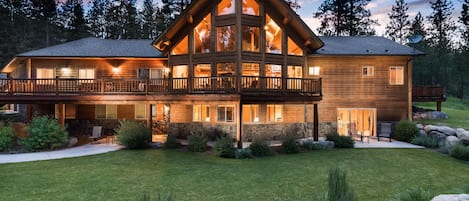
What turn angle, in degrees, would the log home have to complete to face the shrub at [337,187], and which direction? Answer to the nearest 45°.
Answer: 0° — it already faces it

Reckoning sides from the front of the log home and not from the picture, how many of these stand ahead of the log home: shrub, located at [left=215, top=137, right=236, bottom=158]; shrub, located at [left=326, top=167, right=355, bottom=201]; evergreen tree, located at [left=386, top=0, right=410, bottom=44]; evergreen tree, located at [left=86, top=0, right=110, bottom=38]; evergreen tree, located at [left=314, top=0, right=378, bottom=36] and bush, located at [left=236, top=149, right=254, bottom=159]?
3

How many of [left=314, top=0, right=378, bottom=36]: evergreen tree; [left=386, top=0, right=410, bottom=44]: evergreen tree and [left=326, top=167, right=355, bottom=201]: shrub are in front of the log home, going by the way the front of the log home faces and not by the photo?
1

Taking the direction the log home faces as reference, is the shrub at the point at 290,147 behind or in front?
in front

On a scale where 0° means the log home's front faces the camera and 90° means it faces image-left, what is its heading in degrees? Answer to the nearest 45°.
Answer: approximately 0°

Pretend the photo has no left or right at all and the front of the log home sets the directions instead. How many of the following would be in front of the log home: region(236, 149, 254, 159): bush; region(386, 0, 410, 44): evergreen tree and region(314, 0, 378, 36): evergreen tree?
1

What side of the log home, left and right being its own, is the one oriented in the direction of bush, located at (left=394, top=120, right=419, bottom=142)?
left

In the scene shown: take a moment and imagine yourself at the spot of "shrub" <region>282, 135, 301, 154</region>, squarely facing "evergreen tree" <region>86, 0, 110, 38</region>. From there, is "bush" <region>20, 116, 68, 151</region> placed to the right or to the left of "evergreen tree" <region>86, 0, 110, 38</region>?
left

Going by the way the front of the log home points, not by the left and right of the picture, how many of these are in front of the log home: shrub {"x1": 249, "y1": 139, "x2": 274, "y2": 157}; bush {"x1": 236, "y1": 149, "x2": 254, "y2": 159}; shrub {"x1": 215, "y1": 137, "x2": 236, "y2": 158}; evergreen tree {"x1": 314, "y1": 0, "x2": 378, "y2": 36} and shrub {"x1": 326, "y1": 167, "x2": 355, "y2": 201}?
4

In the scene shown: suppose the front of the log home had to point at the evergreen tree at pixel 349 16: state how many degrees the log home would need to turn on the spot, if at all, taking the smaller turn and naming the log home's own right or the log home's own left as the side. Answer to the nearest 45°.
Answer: approximately 135° to the log home's own left

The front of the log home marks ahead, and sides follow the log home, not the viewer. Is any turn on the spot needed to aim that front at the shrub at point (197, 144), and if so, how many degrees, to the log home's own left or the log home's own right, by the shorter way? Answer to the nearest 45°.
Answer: approximately 45° to the log home's own right

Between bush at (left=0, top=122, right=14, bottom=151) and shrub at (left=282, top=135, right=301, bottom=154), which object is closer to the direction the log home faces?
the shrub

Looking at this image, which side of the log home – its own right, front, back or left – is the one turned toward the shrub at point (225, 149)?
front

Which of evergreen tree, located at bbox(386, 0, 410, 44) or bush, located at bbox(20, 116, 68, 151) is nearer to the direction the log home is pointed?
the bush
